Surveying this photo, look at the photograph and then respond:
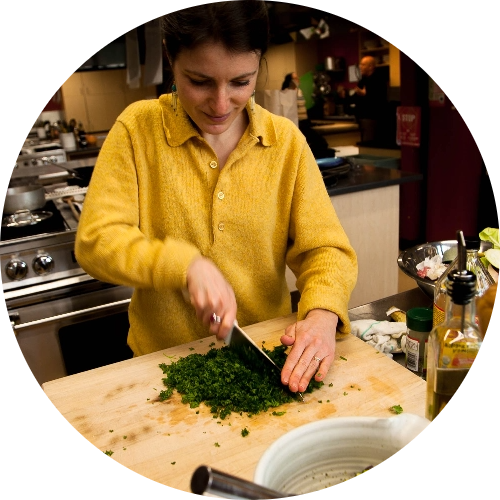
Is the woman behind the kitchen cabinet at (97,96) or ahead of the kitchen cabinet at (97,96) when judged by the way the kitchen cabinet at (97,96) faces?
ahead

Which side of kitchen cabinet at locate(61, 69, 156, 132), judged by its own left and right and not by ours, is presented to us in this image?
front

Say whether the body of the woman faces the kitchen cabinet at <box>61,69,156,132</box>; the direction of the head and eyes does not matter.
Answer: no

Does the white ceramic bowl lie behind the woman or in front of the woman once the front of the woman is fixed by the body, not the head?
in front

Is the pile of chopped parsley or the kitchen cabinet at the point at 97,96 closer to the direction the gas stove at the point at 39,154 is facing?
the pile of chopped parsley

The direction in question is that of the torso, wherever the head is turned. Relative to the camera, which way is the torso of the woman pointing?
toward the camera

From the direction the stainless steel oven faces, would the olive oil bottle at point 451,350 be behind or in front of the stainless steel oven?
in front

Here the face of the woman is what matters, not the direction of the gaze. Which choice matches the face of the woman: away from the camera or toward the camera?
toward the camera

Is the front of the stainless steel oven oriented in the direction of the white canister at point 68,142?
no

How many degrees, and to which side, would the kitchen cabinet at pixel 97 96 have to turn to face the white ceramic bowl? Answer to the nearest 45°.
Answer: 0° — it already faces it

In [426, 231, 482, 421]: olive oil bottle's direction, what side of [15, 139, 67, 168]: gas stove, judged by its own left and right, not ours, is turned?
front

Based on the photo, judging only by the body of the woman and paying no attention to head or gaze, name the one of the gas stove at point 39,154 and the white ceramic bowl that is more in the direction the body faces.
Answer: the white ceramic bowl

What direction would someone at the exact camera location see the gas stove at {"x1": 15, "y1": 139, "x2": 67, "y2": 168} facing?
facing the viewer

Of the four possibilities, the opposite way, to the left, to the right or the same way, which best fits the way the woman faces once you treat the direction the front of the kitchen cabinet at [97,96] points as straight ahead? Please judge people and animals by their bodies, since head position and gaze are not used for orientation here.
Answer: the same way

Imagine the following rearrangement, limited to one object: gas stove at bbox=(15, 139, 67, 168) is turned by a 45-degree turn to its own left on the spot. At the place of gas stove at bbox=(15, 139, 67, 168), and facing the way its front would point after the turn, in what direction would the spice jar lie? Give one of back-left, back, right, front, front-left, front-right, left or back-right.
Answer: front-right
